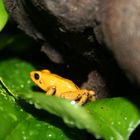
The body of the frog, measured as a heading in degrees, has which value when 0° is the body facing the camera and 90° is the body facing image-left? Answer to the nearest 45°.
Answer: approximately 90°
